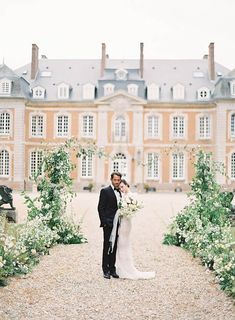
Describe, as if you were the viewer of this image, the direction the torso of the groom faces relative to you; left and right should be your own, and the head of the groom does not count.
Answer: facing the viewer and to the right of the viewer

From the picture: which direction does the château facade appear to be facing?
toward the camera

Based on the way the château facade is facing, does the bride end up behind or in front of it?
in front

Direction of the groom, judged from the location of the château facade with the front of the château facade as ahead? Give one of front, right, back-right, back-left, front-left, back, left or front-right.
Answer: front

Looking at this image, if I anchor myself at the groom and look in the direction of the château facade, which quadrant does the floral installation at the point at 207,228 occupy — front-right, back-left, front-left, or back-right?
front-right

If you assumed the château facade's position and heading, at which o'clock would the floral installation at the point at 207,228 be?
The floral installation is roughly at 12 o'clock from the château facade.

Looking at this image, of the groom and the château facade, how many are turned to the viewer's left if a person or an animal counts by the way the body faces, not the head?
0

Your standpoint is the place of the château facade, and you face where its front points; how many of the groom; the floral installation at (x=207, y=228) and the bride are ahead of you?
3

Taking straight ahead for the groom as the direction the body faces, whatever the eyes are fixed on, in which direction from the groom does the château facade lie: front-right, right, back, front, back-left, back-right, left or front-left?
back-left

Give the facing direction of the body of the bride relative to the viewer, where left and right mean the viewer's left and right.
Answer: facing the viewer and to the left of the viewer

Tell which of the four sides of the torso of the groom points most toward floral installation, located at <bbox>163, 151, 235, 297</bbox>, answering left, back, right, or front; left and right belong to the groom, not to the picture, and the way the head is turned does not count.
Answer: left
